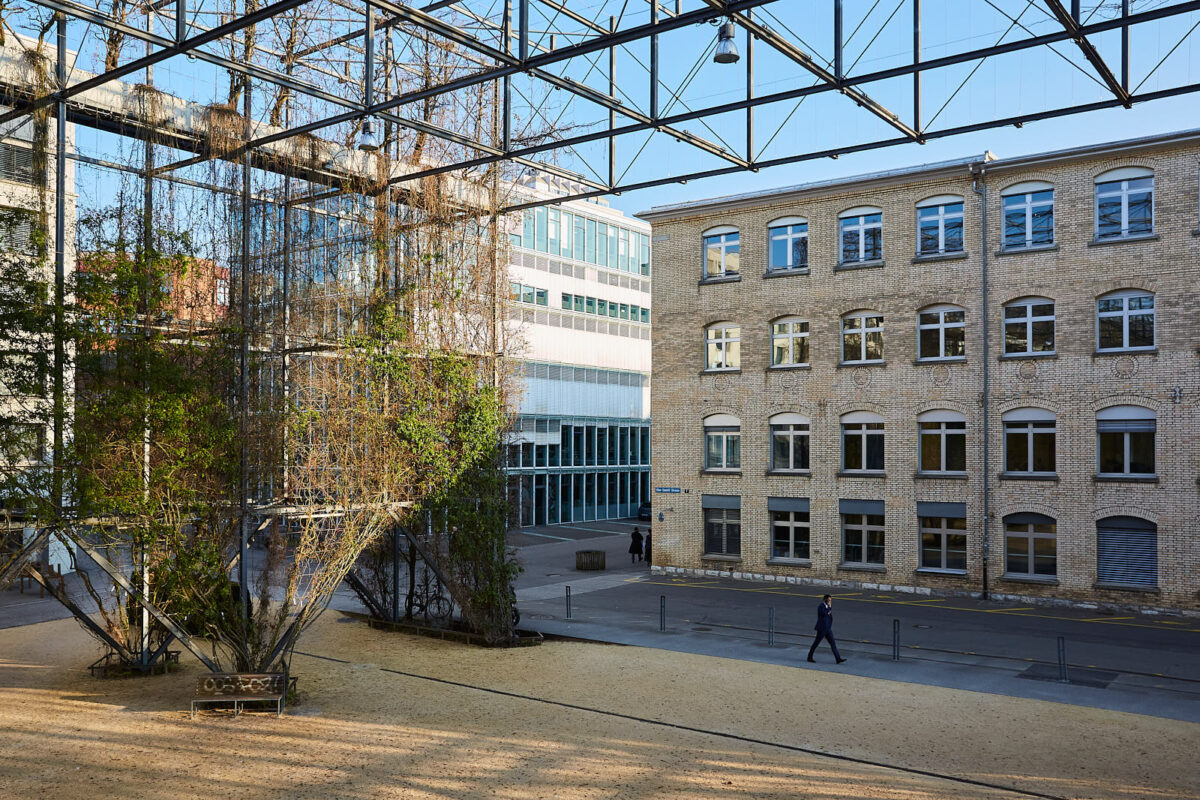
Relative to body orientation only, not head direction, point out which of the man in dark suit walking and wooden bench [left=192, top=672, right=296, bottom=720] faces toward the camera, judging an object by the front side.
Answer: the wooden bench

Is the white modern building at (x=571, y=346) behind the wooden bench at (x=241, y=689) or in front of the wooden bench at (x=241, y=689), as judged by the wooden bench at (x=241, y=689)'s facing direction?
behind

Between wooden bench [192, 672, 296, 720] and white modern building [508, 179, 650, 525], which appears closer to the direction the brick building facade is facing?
the wooden bench

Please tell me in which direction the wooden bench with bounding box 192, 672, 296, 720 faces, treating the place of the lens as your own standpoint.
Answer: facing the viewer

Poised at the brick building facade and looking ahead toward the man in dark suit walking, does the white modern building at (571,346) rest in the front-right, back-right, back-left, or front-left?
back-right

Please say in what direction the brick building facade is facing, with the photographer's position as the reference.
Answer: facing the viewer and to the left of the viewer

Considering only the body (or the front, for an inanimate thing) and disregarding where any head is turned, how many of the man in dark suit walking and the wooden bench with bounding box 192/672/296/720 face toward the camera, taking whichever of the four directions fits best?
1

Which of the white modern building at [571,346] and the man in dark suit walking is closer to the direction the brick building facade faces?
the man in dark suit walking

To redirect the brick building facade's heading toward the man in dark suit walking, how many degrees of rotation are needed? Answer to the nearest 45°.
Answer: approximately 45° to its left
